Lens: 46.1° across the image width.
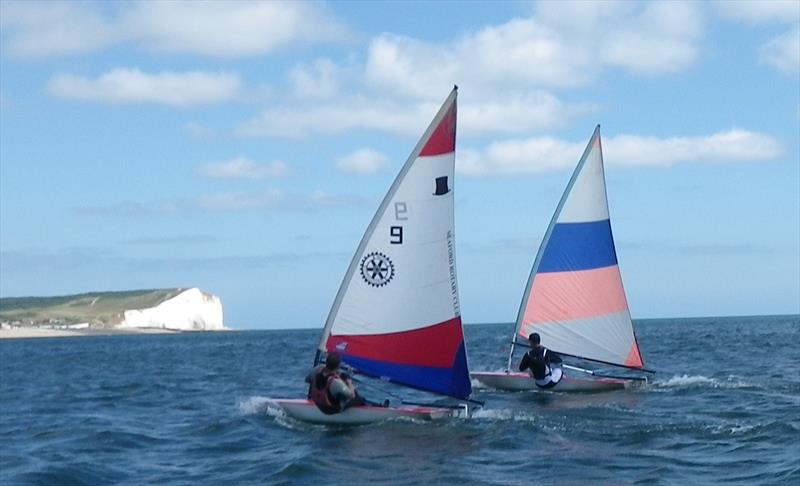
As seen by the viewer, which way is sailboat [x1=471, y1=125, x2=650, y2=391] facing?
to the viewer's left

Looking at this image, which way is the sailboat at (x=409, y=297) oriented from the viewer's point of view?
to the viewer's left

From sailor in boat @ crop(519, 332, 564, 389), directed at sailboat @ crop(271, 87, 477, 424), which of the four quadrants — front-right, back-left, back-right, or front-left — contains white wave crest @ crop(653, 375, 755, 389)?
back-left

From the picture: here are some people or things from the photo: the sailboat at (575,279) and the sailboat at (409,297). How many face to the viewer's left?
2

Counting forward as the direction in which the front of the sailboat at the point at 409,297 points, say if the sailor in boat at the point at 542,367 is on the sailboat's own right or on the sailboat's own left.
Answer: on the sailboat's own right

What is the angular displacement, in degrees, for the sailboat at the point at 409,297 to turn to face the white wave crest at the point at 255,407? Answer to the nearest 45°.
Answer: approximately 45° to its right
